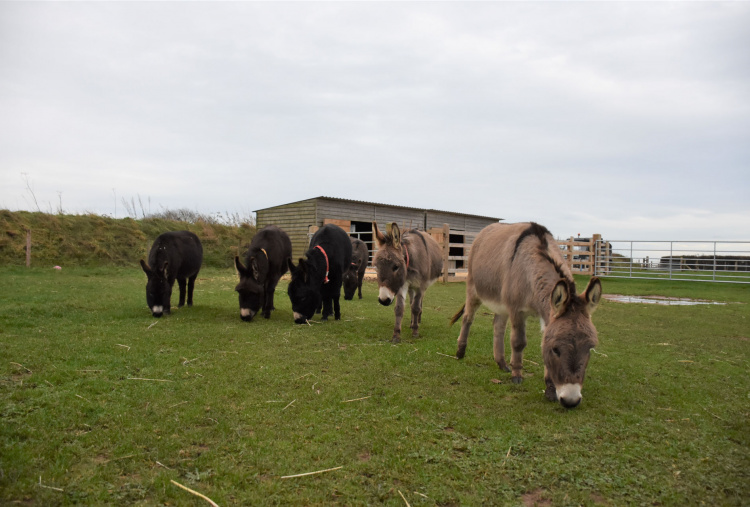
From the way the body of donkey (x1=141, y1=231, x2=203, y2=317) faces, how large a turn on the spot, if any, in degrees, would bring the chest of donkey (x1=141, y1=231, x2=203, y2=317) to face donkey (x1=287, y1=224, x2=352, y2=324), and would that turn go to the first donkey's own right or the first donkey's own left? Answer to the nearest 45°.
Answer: approximately 90° to the first donkey's own left

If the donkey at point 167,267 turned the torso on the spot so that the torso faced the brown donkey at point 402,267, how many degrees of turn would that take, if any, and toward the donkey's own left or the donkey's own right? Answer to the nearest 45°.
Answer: approximately 90° to the donkey's own left

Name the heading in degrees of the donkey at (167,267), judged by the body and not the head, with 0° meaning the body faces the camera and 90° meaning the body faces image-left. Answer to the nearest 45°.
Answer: approximately 45°

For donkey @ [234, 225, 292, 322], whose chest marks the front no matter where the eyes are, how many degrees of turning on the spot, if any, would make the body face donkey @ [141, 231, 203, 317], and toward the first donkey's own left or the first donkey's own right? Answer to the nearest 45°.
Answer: approximately 45° to the first donkey's own right

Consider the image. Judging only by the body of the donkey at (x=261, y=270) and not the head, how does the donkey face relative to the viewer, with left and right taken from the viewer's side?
facing the viewer and to the left of the viewer

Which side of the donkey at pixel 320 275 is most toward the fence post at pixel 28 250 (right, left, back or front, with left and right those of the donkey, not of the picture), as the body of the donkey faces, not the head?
right

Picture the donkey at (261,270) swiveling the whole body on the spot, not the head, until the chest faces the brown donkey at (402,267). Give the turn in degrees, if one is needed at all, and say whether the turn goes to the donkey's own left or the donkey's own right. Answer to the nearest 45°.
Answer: approximately 90° to the donkey's own left

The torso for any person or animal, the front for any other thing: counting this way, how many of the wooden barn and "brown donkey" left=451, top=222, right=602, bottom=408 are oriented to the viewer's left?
0

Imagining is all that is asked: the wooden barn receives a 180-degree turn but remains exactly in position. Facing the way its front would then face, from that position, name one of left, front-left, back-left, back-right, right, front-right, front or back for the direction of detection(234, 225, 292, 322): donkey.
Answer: back-left

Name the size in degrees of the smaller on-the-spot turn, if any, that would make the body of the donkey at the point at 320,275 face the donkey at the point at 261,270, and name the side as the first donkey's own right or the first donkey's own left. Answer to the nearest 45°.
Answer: approximately 45° to the first donkey's own right

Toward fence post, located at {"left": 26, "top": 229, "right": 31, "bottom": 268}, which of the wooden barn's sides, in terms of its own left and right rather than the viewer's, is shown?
right

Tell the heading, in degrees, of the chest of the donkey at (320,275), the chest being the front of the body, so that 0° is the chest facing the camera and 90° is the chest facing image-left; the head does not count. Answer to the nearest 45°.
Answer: approximately 45°

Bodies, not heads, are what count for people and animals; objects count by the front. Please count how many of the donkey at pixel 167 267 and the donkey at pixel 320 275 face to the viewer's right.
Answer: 0
